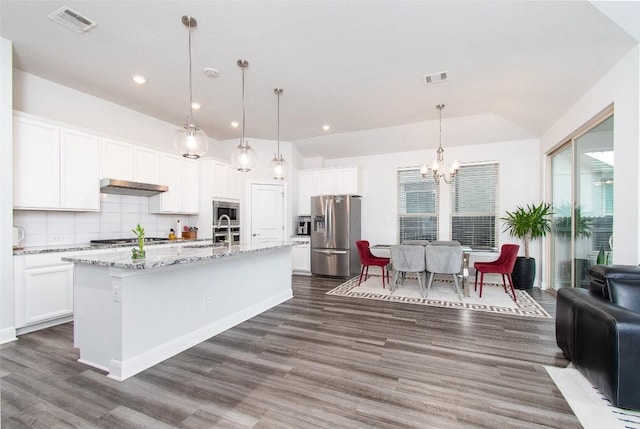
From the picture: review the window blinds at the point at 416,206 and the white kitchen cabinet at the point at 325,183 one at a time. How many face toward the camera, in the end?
2

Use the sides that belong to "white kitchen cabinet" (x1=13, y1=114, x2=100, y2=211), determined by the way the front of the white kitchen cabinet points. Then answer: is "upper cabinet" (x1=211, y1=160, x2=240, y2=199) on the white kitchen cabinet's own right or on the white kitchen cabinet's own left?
on the white kitchen cabinet's own left

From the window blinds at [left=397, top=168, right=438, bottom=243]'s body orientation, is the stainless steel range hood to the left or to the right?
on its right

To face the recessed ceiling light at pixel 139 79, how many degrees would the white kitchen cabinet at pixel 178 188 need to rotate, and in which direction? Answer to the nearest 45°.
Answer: approximately 45° to its right

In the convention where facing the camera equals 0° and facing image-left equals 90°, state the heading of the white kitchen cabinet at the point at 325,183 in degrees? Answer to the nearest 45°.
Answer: approximately 0°

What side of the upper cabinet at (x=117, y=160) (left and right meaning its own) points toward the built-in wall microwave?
left
